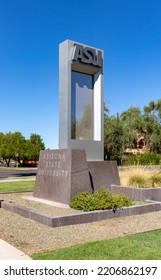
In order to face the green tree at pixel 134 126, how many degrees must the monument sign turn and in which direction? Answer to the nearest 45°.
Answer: approximately 135° to its left

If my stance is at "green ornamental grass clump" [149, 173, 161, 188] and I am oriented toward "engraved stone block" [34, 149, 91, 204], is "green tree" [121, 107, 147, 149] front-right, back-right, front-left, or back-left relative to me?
back-right

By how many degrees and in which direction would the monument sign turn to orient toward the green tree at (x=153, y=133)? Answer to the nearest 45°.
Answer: approximately 135° to its left
